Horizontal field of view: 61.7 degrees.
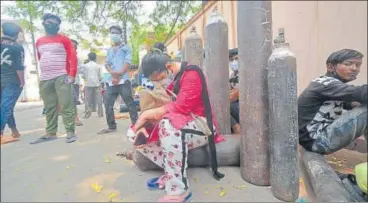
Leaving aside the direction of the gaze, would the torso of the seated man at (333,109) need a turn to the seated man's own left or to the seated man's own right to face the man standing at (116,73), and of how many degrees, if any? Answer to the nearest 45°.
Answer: approximately 135° to the seated man's own right

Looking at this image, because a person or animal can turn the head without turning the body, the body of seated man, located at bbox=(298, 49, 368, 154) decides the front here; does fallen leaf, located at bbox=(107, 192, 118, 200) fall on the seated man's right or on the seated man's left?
on the seated man's right

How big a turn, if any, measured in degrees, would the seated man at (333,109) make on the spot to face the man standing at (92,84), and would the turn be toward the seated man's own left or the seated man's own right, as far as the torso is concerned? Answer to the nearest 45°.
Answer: approximately 135° to the seated man's own right

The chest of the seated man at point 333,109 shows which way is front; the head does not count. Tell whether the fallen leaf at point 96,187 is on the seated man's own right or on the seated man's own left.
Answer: on the seated man's own right

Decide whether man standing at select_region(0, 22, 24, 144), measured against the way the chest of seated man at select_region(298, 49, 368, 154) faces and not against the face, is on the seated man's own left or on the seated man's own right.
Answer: on the seated man's own right

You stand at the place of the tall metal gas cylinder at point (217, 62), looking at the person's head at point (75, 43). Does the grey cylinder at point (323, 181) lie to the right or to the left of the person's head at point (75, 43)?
left

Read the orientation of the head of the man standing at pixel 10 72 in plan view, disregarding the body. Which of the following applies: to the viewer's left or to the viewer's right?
to the viewer's right
